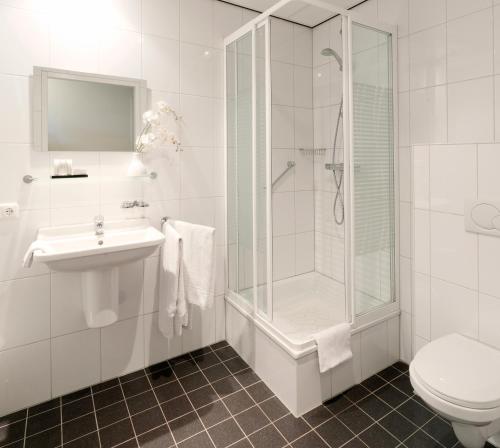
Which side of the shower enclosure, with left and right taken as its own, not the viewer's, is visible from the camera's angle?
front

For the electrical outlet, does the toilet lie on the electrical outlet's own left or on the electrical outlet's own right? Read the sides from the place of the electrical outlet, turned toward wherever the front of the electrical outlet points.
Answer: on the electrical outlet's own left

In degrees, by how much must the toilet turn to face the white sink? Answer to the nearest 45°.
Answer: approximately 45° to its right

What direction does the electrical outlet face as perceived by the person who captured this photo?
facing the viewer

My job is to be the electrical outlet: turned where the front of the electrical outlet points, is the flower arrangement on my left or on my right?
on my left

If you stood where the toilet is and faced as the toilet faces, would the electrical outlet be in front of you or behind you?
in front

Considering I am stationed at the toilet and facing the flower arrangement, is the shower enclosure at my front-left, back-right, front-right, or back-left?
front-right

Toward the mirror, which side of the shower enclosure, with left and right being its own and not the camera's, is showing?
right

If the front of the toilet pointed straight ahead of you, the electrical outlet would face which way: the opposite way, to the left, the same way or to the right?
to the left

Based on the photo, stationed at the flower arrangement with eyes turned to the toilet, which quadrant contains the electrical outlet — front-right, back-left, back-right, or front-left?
back-right

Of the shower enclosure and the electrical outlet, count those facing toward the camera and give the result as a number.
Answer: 2

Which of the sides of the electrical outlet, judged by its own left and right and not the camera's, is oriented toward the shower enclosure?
left
